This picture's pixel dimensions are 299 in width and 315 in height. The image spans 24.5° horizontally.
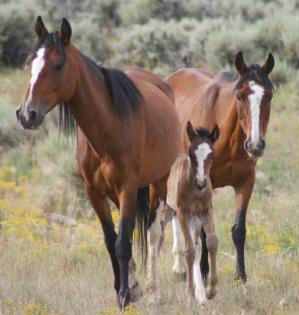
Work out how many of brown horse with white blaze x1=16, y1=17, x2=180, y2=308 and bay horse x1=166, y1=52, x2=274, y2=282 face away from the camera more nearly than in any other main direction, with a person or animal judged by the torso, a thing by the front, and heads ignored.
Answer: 0

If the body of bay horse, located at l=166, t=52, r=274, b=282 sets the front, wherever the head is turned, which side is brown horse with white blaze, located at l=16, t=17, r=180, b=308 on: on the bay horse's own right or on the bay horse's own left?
on the bay horse's own right

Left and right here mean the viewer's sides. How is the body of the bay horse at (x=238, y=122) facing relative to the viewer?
facing the viewer and to the right of the viewer

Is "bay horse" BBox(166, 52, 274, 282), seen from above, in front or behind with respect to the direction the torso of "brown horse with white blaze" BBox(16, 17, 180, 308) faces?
behind

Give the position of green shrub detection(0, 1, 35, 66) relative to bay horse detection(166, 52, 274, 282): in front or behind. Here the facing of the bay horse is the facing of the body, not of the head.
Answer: behind

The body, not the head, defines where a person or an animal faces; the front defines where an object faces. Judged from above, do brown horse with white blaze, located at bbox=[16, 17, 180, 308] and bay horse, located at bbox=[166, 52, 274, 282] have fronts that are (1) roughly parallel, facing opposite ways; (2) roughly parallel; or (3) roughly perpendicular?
roughly perpendicular

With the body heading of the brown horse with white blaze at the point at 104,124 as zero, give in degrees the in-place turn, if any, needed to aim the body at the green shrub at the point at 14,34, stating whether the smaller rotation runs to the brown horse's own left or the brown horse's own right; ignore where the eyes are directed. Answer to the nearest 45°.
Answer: approximately 135° to the brown horse's own right

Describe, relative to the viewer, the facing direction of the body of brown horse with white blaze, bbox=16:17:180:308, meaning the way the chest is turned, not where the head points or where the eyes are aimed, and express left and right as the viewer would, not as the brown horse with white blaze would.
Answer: facing the viewer and to the left of the viewer
